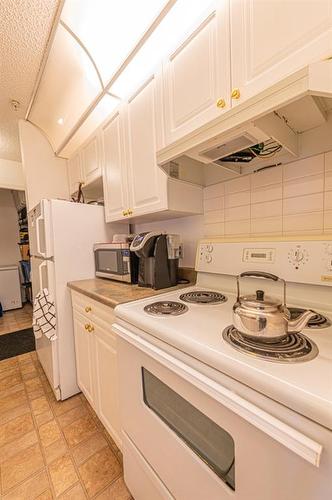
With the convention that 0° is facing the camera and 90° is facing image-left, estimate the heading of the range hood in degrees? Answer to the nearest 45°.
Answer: approximately 45°

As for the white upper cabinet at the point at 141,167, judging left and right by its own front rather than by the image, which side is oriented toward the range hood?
left

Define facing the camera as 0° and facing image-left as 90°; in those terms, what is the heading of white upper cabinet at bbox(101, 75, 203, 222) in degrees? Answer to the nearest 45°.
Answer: approximately 45°
